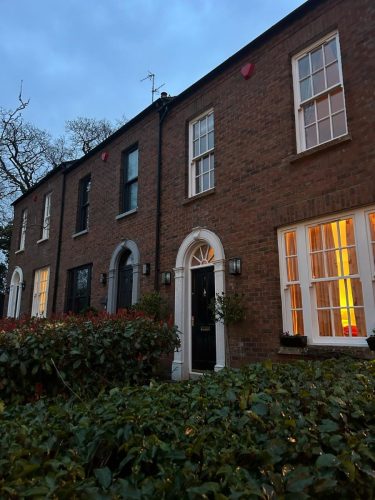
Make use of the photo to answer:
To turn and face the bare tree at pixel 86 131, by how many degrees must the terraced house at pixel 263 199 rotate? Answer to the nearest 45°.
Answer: approximately 90° to its right

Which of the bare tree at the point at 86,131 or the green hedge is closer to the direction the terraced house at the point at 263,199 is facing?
the green hedge

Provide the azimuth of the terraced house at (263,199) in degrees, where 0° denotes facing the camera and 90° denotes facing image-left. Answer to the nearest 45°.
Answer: approximately 45°
